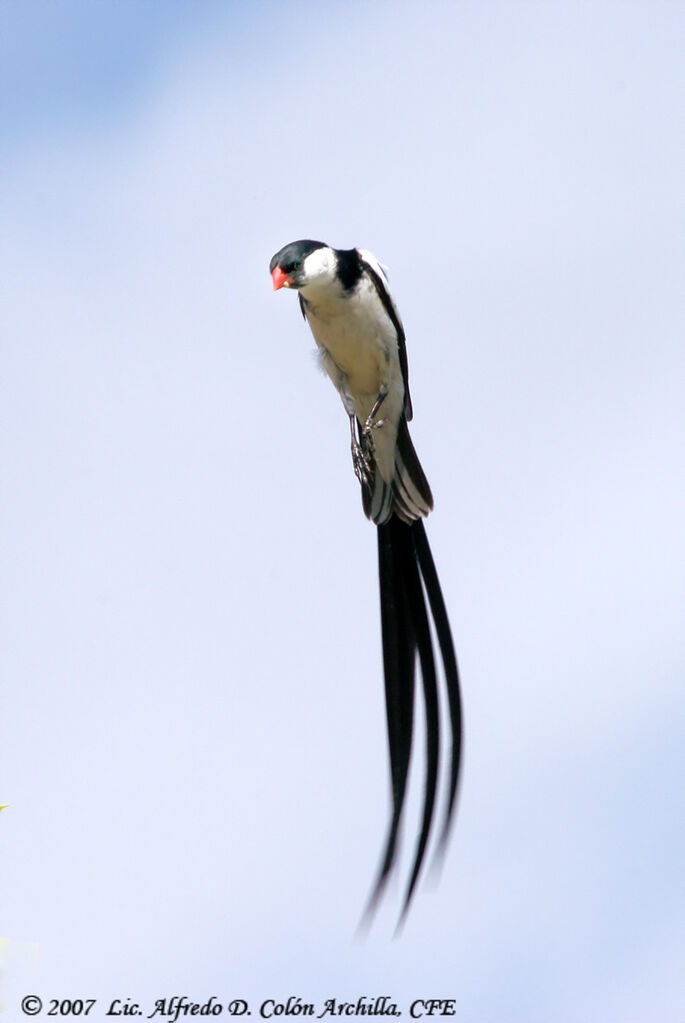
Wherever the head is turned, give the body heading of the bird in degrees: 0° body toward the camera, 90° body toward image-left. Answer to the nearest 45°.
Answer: approximately 45°
